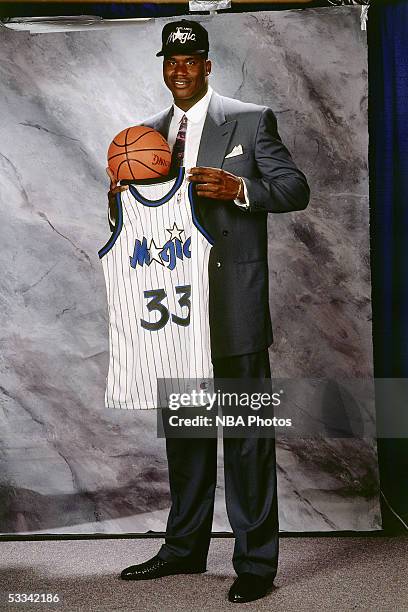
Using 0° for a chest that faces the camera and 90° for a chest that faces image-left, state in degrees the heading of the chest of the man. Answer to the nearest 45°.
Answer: approximately 45°
